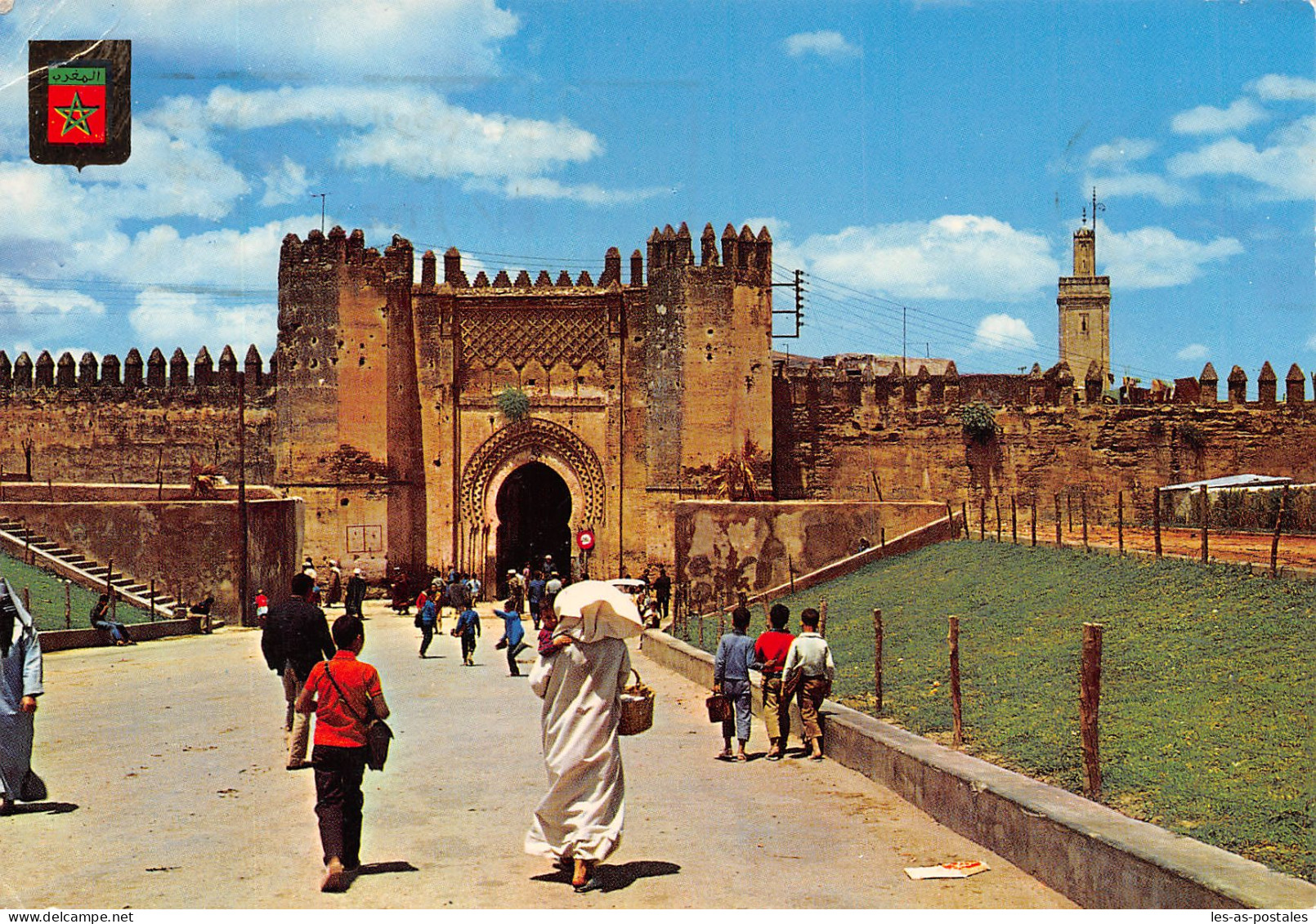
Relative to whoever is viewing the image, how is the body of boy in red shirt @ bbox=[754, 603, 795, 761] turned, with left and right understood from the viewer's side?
facing away from the viewer

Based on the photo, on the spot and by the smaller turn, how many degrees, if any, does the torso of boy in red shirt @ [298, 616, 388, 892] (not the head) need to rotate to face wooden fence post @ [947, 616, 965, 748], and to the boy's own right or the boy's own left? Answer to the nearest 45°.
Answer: approximately 45° to the boy's own right

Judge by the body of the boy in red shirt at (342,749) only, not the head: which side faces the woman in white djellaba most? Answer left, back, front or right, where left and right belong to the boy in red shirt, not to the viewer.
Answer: right

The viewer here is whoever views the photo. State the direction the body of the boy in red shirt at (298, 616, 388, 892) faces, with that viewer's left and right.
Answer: facing away from the viewer

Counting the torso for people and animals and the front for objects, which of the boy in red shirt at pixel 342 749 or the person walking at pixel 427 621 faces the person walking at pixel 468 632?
the boy in red shirt

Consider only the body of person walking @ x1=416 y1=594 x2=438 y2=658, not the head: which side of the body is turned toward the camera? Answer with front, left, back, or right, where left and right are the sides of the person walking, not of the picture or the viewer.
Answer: back

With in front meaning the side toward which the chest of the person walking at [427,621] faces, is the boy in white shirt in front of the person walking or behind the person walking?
behind

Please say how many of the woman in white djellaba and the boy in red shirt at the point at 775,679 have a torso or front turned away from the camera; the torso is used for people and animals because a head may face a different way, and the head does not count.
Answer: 2

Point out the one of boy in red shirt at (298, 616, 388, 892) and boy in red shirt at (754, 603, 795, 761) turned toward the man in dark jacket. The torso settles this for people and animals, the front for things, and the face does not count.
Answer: boy in red shirt at (298, 616, 388, 892)

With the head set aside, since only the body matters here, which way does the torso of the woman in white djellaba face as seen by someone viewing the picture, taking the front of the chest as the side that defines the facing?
away from the camera

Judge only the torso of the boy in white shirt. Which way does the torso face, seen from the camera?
away from the camera

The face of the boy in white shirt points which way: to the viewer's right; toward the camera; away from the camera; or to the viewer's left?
away from the camera

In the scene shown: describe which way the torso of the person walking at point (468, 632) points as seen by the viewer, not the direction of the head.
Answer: away from the camera
